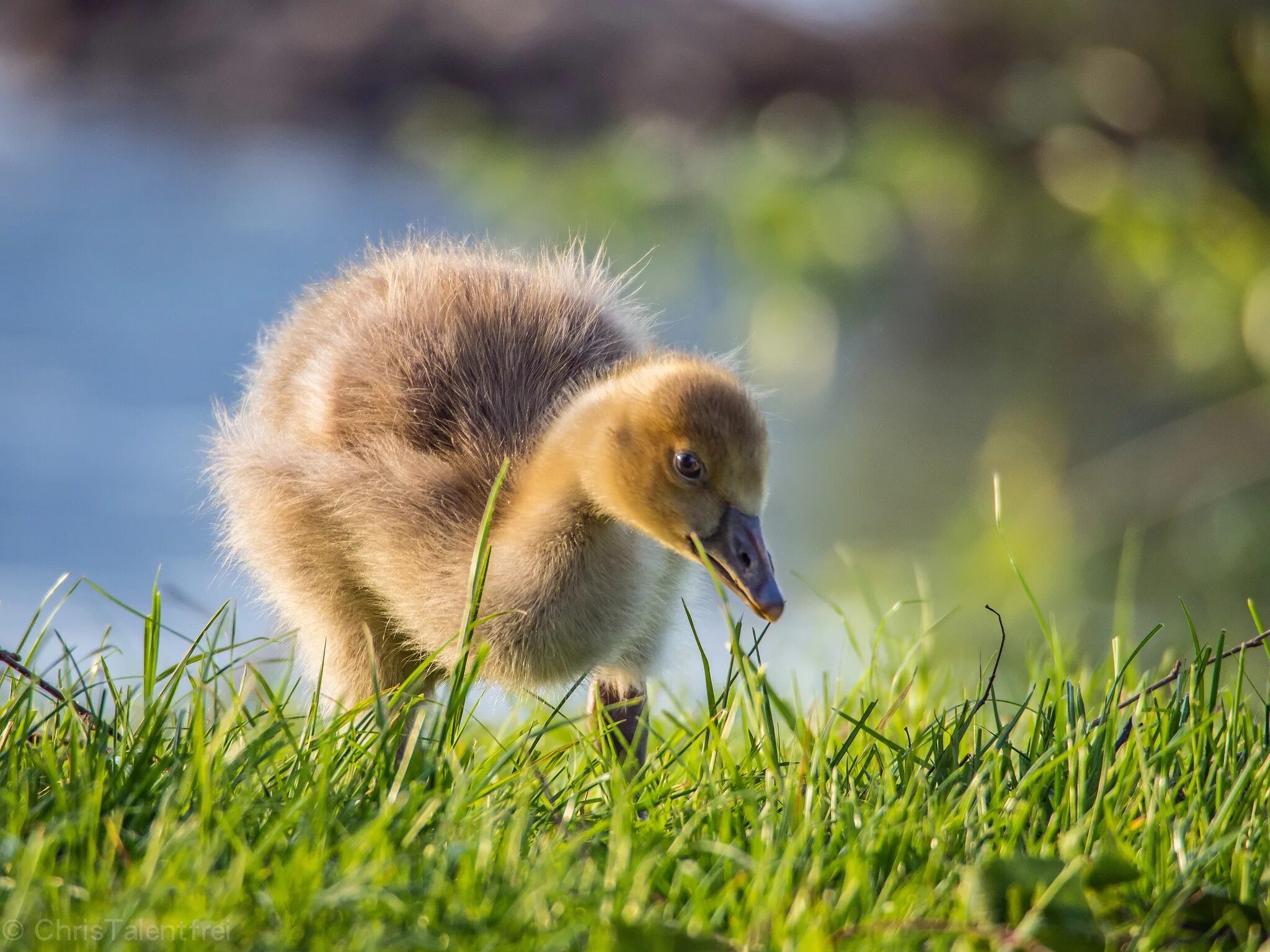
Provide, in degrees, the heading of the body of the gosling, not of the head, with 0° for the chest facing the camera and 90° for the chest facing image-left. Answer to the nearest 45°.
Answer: approximately 315°
